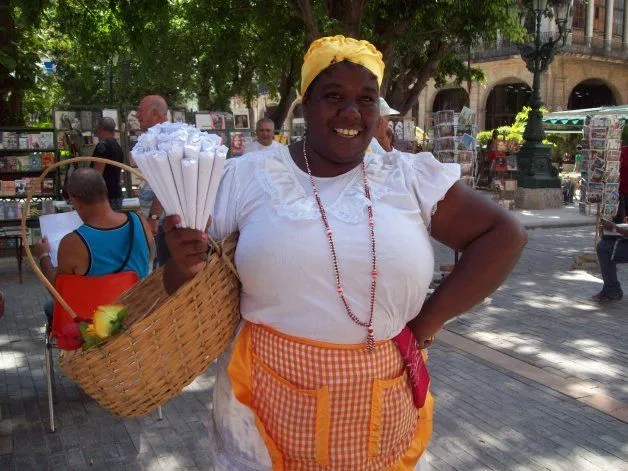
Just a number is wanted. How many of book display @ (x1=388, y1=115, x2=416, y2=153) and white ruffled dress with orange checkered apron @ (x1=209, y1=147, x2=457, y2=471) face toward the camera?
2

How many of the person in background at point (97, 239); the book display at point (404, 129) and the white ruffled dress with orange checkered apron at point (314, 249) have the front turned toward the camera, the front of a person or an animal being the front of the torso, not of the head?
2

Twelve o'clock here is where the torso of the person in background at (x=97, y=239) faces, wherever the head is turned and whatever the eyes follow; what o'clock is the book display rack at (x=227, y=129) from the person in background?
The book display rack is roughly at 2 o'clock from the person in background.

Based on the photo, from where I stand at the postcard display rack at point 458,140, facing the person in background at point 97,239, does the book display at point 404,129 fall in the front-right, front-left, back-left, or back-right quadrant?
back-right

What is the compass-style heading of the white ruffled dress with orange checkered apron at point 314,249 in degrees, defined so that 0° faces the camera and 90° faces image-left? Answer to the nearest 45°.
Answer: approximately 0°

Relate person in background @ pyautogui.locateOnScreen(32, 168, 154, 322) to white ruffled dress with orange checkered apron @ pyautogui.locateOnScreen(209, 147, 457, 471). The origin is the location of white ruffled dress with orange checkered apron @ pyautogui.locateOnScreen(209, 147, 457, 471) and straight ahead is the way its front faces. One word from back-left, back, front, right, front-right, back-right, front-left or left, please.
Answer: back-right

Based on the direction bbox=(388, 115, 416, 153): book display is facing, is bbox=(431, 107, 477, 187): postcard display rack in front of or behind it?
in front

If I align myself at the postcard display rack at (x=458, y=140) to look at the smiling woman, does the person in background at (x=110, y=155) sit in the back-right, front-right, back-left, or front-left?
front-right

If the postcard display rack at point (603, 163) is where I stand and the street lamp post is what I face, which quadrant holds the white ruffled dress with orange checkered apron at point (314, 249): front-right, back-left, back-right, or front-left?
back-left

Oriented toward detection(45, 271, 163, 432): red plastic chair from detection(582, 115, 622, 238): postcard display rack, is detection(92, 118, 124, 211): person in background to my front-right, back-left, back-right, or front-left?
front-right

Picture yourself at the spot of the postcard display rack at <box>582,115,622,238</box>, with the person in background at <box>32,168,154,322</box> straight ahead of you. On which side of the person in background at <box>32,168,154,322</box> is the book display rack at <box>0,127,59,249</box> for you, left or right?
right

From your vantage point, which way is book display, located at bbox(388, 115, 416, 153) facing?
toward the camera

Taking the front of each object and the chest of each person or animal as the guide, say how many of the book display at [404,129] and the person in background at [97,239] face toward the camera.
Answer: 1

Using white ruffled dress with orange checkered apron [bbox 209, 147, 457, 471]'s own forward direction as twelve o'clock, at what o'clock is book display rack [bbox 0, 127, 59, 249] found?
The book display rack is roughly at 5 o'clock from the white ruffled dress with orange checkered apron.

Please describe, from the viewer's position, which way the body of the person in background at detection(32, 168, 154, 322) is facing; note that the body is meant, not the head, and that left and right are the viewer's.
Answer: facing away from the viewer and to the left of the viewer
